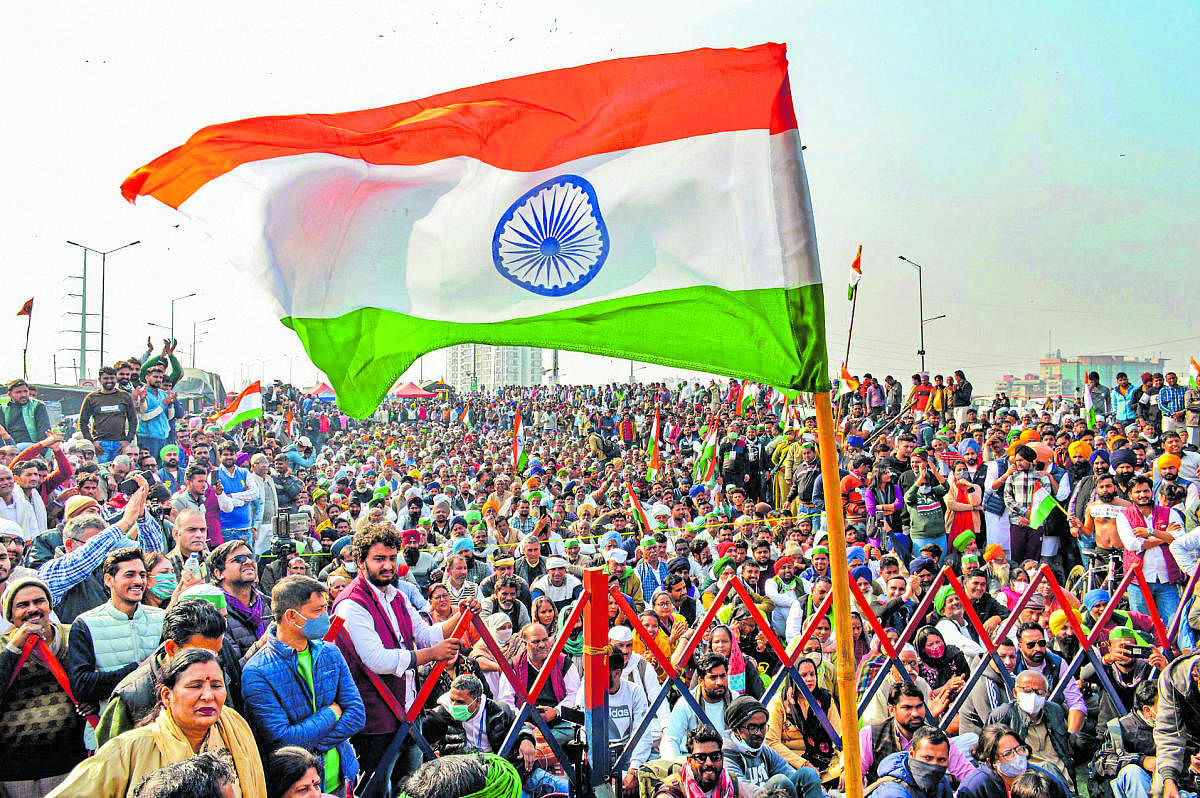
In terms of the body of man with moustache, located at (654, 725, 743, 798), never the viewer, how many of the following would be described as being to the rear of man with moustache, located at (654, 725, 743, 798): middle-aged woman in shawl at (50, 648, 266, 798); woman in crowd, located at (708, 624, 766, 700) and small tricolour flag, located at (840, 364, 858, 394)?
2

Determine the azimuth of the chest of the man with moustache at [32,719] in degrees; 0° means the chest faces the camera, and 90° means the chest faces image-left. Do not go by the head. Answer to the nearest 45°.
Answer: approximately 315°

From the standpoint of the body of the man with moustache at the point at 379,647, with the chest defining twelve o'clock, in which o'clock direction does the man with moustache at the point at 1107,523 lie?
the man with moustache at the point at 1107,523 is roughly at 10 o'clock from the man with moustache at the point at 379,647.

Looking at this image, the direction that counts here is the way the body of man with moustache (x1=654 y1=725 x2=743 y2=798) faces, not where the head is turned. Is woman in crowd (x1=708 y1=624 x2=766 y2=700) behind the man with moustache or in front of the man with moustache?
behind

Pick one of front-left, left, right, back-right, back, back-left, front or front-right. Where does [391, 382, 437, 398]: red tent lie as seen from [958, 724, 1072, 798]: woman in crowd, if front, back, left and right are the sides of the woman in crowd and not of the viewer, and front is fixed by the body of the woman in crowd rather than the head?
back

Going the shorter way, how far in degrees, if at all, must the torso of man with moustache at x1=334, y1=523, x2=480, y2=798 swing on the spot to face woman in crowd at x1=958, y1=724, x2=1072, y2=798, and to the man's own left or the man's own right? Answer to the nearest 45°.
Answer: approximately 45° to the man's own left

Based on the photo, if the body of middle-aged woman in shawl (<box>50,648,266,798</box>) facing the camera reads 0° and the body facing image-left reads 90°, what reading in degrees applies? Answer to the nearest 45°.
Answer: approximately 315°

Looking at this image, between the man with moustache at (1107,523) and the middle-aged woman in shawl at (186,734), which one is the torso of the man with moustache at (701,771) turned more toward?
the middle-aged woman in shawl
